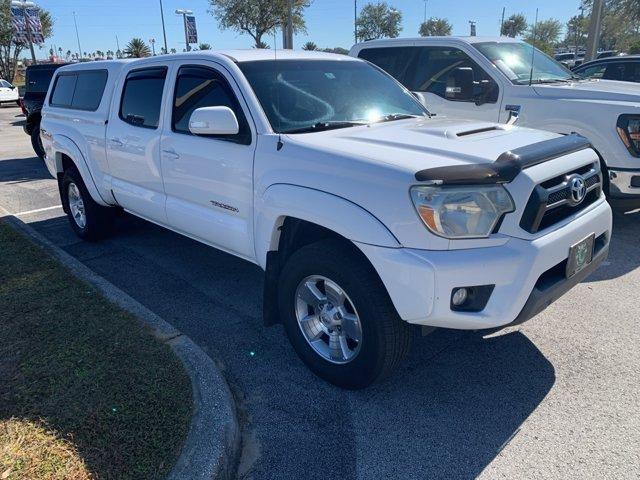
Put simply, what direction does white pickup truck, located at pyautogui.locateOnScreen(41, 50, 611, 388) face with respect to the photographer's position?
facing the viewer and to the right of the viewer

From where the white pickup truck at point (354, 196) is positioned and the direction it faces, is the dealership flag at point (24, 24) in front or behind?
behind

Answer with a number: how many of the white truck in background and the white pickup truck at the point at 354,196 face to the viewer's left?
0

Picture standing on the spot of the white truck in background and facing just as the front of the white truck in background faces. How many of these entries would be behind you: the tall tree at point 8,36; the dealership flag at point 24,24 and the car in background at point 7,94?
3

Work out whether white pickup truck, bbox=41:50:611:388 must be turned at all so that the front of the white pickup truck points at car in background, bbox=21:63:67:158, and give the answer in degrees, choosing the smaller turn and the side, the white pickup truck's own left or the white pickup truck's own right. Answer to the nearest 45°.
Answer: approximately 180°

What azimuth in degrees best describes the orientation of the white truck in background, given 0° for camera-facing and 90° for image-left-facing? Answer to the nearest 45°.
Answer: approximately 315°

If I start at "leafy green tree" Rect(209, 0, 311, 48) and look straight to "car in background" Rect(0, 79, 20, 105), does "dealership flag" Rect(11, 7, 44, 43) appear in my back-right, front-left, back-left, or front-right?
front-right

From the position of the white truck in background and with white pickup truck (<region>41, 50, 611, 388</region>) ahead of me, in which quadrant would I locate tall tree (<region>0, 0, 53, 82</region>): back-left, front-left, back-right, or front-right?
back-right

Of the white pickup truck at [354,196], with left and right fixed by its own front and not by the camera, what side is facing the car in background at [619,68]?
left

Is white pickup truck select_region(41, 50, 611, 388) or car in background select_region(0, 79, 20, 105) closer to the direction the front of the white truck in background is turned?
the white pickup truck

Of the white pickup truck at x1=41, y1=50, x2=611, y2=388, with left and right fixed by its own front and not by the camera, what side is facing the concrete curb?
right

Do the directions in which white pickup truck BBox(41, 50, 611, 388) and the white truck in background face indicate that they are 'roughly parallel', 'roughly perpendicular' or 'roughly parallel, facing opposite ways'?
roughly parallel

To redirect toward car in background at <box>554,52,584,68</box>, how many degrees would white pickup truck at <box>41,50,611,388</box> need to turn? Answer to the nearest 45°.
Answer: approximately 90° to its left
